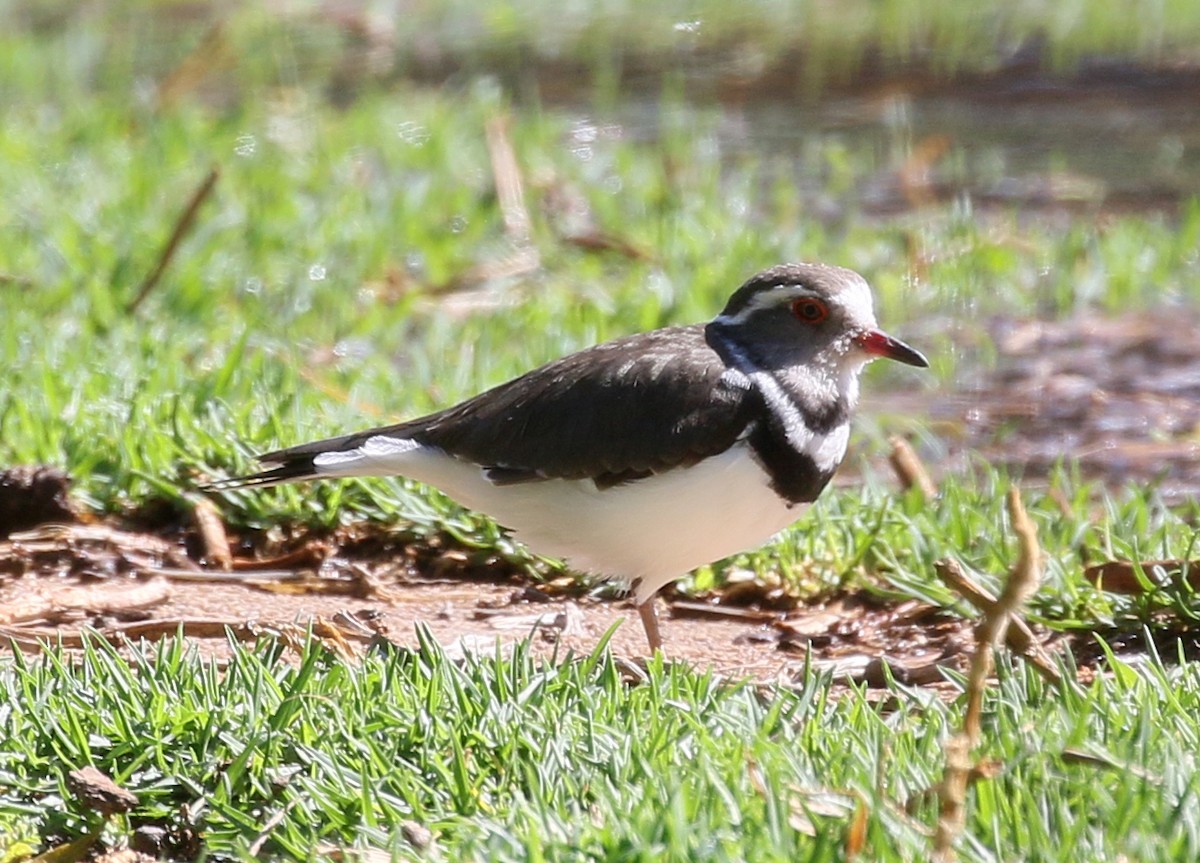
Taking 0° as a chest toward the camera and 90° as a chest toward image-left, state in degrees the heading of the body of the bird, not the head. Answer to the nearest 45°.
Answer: approximately 270°

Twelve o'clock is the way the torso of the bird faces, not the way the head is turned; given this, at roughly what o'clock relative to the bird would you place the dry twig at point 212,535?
The dry twig is roughly at 7 o'clock from the bird.

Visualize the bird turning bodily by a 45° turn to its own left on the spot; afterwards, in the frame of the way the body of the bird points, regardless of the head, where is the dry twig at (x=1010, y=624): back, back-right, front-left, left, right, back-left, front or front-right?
right
